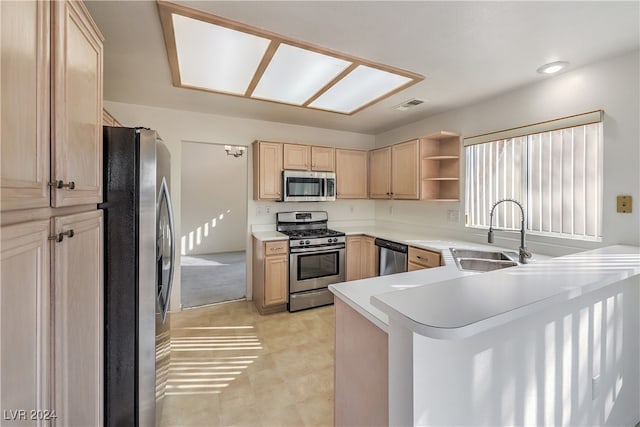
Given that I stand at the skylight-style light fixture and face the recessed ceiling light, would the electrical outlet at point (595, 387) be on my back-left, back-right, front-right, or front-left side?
front-right

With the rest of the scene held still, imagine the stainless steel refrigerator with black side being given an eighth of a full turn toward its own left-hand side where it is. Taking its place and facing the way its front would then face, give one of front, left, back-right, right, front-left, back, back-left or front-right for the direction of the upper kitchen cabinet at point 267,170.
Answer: front

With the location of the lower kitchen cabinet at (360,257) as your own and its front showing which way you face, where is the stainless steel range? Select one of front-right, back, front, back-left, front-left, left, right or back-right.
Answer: right

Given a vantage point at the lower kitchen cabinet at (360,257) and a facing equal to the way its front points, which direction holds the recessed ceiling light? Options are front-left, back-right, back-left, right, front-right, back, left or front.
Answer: front

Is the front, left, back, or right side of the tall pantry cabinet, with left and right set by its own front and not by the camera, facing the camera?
right

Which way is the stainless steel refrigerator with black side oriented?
to the viewer's right

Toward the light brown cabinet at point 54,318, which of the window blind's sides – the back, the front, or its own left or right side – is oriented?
front

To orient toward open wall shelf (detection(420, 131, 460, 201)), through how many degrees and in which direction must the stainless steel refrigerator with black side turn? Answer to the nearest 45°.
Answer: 0° — it already faces it

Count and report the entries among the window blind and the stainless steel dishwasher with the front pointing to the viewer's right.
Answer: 0

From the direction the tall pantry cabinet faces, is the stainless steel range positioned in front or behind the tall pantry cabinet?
in front

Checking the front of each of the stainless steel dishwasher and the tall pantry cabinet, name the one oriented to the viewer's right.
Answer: the tall pantry cabinet

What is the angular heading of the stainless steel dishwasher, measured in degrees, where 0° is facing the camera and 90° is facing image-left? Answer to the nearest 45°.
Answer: approximately 45°

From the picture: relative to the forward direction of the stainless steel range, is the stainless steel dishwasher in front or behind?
in front

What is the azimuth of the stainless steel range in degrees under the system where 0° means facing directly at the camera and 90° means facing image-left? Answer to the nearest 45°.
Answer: approximately 315°
